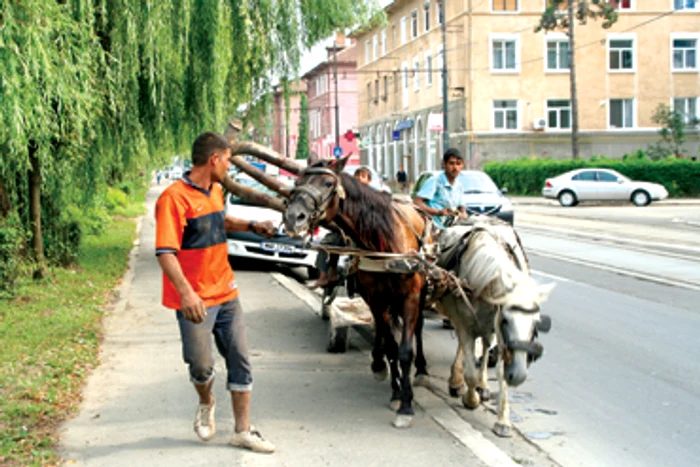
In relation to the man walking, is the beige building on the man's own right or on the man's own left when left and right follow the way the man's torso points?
on the man's own left

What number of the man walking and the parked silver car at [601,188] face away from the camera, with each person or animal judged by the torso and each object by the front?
0

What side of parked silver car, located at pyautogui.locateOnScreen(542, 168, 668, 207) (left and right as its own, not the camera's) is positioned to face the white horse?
right

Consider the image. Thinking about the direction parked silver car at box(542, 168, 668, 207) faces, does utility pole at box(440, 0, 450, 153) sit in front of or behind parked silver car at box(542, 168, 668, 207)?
behind

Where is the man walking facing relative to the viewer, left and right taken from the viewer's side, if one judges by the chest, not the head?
facing the viewer and to the right of the viewer

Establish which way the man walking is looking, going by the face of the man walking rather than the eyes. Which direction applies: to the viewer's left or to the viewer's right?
to the viewer's right

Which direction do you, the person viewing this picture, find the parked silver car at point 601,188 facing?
facing to the right of the viewer

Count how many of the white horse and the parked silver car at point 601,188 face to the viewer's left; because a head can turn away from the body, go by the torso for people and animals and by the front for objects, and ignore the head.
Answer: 0

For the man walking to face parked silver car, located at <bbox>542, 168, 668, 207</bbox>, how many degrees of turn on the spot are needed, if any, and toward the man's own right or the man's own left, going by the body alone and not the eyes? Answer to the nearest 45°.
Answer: approximately 90° to the man's own left

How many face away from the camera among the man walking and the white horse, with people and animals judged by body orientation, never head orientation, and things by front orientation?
0
